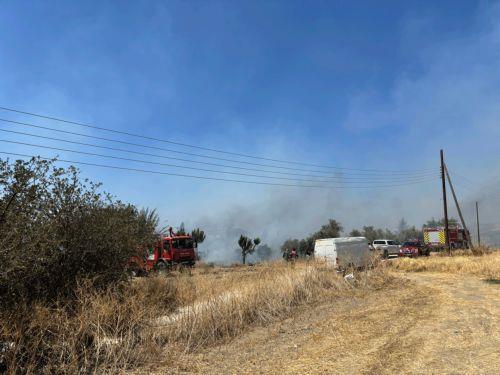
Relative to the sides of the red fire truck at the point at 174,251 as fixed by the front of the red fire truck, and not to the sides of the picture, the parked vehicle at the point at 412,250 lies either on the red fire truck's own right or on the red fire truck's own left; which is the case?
on the red fire truck's own left

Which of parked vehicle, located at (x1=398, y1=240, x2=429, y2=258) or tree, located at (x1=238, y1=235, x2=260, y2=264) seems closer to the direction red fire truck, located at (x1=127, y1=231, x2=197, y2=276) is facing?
the parked vehicle

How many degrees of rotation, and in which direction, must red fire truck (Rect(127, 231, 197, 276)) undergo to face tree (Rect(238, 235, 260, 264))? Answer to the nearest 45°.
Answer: approximately 90° to its left

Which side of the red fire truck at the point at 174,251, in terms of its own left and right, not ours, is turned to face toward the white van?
front

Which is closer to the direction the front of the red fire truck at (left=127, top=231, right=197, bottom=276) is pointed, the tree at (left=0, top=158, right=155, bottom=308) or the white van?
the white van
